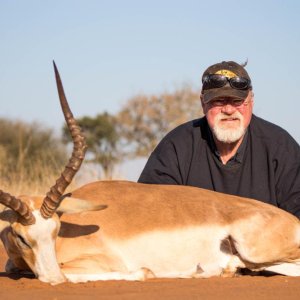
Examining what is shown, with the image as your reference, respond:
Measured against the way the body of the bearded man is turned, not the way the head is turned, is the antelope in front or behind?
in front

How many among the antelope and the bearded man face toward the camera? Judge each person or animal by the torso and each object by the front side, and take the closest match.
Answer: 1

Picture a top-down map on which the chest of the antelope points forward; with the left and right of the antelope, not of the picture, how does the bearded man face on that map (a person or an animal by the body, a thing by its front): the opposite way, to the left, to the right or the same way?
to the left

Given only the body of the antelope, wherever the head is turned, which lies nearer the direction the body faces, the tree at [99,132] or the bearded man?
the tree

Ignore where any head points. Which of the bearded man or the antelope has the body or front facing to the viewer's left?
the antelope

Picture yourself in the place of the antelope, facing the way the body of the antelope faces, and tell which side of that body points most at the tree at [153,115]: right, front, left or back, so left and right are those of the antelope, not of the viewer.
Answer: right

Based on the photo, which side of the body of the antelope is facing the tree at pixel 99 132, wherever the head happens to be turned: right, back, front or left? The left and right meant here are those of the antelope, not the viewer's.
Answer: right

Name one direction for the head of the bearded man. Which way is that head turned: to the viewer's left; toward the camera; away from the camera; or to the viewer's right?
toward the camera

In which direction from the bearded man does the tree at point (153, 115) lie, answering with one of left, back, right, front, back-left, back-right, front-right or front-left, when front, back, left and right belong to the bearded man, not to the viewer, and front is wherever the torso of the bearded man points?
back

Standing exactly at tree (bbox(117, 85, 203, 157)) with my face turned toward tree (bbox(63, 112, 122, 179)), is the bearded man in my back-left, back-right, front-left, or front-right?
back-left

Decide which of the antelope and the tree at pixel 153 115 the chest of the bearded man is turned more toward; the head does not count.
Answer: the antelope

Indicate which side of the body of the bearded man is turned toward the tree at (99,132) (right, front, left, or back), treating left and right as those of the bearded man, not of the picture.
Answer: back

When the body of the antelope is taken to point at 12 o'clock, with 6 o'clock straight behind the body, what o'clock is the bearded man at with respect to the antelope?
The bearded man is roughly at 4 o'clock from the antelope.

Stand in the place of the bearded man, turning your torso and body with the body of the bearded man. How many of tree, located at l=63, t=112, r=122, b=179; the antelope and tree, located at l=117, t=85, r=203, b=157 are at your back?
2

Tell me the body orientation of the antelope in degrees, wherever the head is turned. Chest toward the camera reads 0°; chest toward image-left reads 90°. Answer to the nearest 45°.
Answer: approximately 90°

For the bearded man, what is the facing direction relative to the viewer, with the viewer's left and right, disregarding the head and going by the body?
facing the viewer
